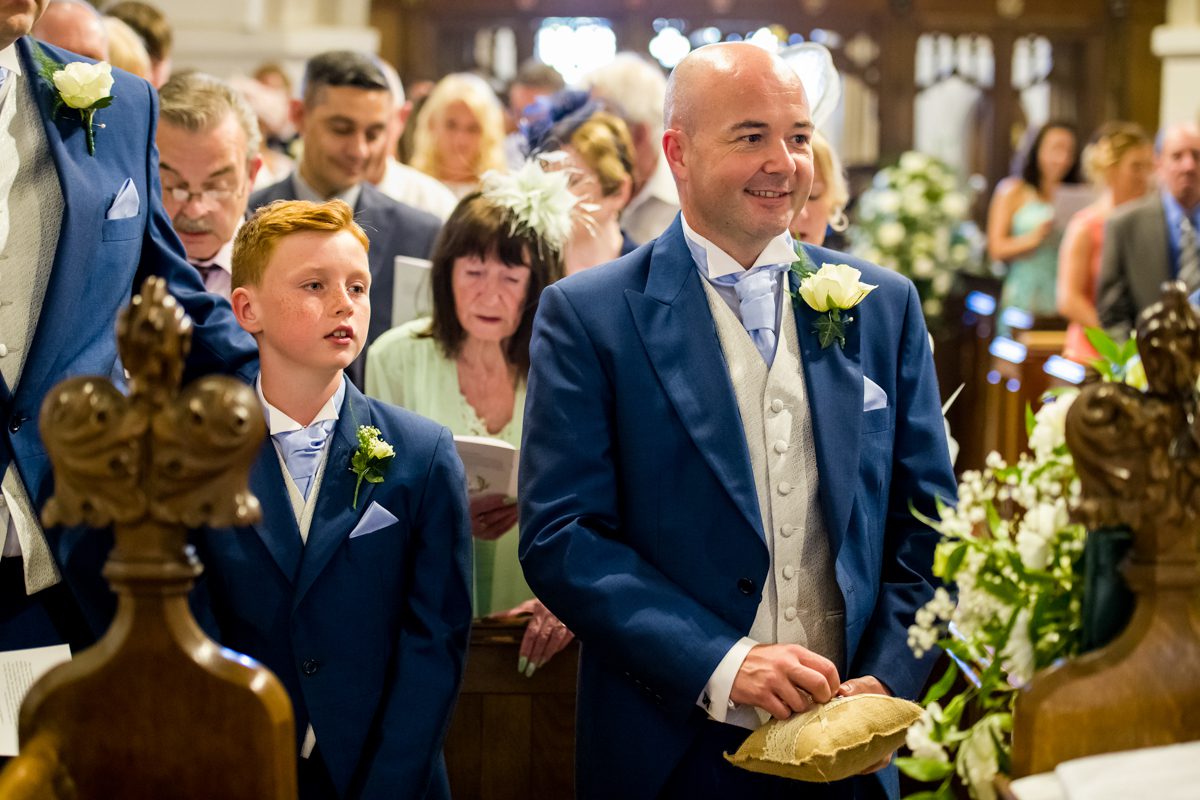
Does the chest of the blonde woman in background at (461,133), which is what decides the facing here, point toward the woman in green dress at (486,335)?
yes

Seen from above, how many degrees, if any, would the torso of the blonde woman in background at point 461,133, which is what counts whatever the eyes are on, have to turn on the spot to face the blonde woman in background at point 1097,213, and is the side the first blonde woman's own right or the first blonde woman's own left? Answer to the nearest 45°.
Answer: approximately 135° to the first blonde woman's own left

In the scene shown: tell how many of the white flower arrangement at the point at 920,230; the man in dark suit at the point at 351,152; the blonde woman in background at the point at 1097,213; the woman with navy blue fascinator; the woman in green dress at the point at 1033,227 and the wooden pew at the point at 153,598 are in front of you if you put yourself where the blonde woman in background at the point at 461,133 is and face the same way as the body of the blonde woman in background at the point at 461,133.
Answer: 3

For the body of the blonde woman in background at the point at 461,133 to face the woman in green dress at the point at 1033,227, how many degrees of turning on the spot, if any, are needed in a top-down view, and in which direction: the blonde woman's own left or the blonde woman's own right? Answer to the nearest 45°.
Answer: approximately 135° to the blonde woman's own left

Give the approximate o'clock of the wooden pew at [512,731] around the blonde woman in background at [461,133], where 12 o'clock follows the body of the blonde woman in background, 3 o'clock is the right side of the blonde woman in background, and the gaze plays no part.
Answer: The wooden pew is roughly at 12 o'clock from the blonde woman in background.

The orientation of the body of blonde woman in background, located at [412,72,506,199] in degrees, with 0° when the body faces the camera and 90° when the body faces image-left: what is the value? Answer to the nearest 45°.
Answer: approximately 0°

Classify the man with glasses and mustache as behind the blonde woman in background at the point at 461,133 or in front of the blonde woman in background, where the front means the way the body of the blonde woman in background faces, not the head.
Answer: in front

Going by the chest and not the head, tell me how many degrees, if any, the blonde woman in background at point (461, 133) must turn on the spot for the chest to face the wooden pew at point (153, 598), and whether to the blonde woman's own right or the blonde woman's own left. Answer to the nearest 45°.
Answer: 0° — they already face it

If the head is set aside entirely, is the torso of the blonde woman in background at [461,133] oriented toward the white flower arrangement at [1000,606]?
yes

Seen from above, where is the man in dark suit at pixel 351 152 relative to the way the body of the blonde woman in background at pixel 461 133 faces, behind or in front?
in front

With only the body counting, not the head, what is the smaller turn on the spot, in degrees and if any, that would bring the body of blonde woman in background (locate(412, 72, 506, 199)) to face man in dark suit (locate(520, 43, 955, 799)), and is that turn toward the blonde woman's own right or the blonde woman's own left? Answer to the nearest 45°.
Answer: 0° — they already face them

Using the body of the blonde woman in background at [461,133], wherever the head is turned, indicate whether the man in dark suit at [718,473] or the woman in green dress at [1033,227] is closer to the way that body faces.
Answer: the man in dark suit
